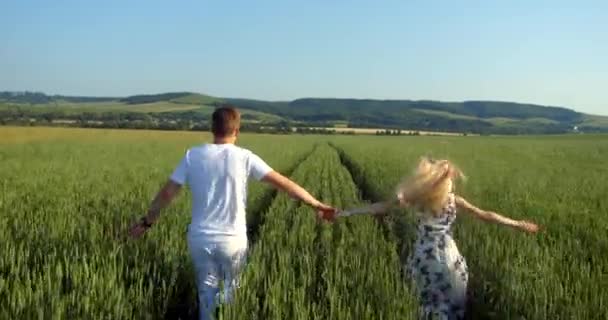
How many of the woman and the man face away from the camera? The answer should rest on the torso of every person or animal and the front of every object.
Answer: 2

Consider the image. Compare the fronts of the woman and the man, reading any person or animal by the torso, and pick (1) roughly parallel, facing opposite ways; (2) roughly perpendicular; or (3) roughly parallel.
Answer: roughly parallel

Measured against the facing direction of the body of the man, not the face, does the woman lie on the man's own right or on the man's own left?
on the man's own right

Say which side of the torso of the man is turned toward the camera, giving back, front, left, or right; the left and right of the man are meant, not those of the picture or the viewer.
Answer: back

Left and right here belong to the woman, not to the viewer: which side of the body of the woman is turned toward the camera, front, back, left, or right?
back

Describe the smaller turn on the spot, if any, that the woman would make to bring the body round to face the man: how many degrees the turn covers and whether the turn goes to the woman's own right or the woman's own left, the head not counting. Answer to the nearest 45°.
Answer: approximately 135° to the woman's own left
